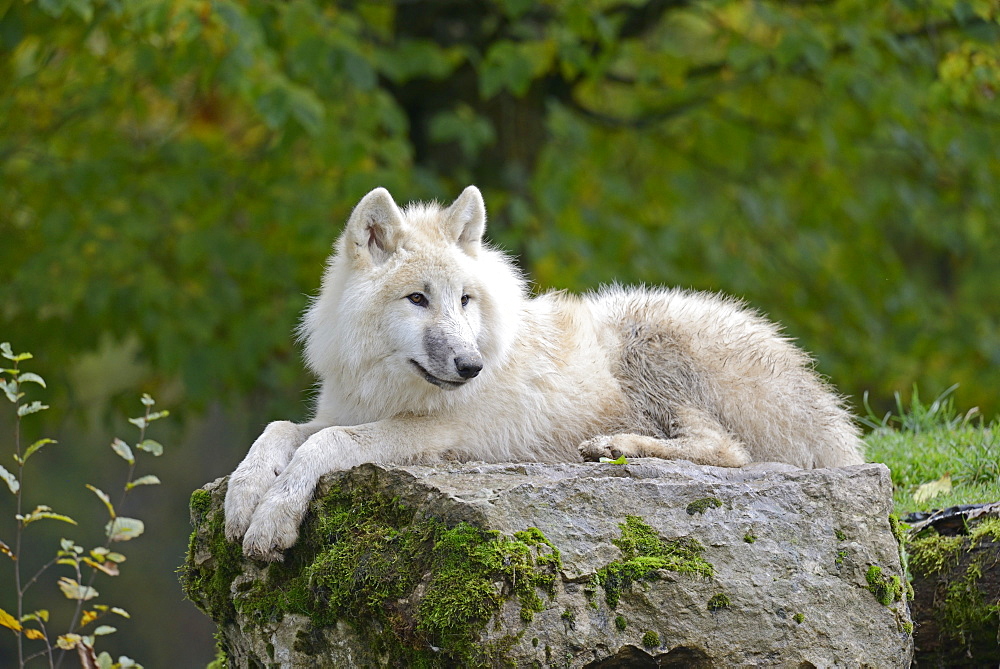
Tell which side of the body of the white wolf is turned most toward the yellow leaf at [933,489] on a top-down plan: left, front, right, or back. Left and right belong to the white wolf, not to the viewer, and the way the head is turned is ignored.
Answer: back

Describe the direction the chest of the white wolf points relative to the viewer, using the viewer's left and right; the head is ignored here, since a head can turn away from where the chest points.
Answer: facing to the left of the viewer

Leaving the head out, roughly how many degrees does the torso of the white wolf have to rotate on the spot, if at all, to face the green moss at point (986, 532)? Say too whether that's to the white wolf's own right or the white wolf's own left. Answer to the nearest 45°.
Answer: approximately 180°
